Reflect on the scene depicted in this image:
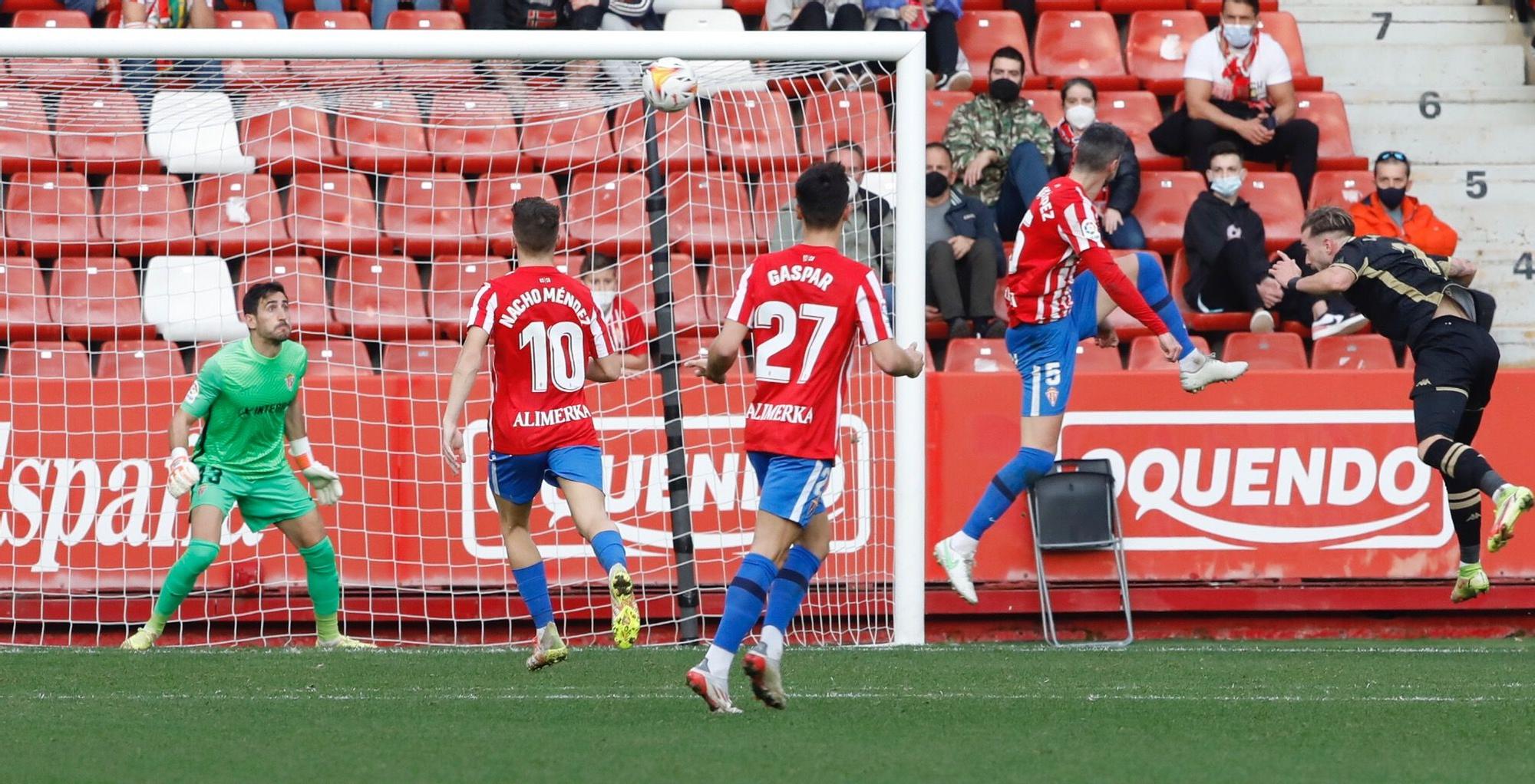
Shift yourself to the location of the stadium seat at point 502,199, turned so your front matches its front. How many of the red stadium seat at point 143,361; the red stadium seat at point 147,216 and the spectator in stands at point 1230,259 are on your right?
2

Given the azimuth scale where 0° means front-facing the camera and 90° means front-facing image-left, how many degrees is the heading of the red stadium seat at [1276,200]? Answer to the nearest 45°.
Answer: approximately 0°

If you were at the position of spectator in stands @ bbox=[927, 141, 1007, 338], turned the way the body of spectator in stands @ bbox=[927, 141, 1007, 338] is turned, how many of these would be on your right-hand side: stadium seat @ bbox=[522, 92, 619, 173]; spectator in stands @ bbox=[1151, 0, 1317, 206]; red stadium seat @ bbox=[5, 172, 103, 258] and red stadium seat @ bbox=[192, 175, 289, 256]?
3

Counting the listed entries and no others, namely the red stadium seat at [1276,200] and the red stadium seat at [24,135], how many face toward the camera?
2

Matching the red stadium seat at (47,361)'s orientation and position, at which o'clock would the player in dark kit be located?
The player in dark kit is roughly at 10 o'clock from the red stadium seat.

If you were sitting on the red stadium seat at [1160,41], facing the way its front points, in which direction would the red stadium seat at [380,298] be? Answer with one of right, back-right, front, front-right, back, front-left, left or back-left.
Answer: front-right

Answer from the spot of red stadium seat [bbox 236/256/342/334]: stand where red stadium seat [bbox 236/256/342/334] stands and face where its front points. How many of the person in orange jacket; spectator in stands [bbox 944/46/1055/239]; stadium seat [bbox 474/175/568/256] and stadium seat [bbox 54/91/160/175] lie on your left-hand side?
3

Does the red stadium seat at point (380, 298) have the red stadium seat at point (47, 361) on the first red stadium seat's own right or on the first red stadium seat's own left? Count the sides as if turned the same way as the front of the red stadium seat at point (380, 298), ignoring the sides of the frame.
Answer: on the first red stadium seat's own right

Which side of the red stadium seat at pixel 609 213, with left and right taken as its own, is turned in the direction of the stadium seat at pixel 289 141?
right
